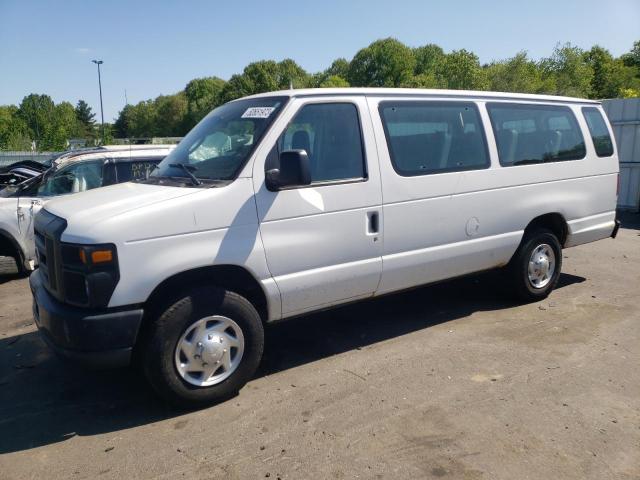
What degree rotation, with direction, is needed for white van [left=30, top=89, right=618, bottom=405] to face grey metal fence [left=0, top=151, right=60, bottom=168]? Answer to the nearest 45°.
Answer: approximately 90° to its right

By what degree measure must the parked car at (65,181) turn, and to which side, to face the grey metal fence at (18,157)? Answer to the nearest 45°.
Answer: approximately 90° to its right

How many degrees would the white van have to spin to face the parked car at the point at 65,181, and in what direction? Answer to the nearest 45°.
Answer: approximately 90° to its right

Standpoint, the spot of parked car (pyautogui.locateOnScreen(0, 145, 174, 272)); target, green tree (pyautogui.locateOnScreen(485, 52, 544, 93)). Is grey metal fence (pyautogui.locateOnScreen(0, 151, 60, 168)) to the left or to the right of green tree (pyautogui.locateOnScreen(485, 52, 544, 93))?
left

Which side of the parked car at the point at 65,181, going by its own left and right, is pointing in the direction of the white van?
left

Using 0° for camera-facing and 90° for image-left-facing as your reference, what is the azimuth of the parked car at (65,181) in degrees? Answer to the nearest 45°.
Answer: approximately 90°

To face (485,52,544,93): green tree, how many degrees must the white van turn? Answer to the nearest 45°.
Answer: approximately 135° to its right

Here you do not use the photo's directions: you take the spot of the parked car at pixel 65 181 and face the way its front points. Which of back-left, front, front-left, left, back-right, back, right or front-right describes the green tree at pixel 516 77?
back-right

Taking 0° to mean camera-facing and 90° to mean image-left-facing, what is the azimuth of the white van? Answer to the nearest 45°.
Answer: approximately 45°
